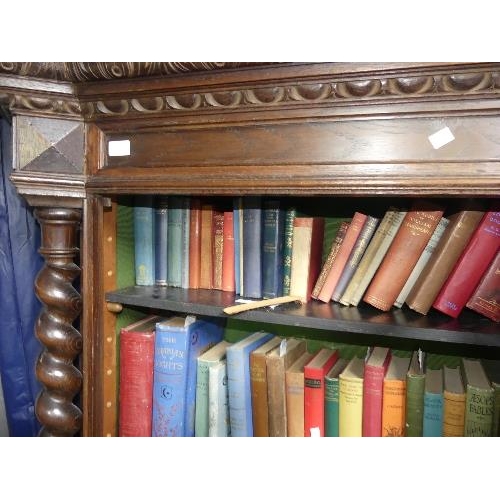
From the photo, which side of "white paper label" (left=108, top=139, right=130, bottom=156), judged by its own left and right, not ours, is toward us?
front

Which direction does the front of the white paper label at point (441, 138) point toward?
toward the camera

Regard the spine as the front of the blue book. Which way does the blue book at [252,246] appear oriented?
toward the camera
